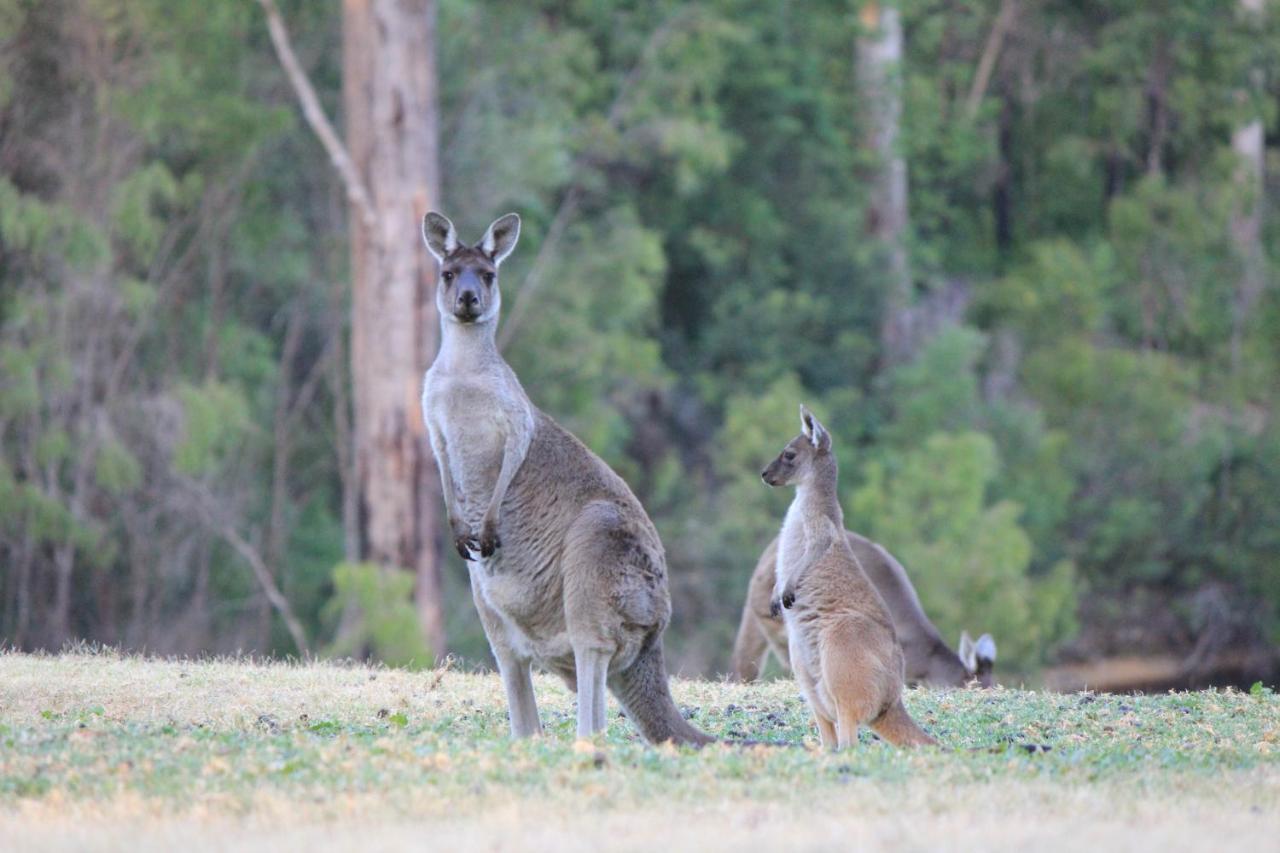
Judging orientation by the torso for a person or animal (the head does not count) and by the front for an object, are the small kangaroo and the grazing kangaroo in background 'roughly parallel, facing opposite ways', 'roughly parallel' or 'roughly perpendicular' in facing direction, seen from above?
roughly parallel, facing opposite ways

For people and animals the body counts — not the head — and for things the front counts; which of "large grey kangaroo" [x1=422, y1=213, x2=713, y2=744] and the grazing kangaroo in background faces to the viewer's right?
the grazing kangaroo in background

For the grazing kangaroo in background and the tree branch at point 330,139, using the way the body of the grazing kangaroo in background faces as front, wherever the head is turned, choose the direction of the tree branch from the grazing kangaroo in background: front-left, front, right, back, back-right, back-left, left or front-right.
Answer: back-left

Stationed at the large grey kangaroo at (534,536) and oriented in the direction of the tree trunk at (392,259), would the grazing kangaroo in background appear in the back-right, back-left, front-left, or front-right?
front-right

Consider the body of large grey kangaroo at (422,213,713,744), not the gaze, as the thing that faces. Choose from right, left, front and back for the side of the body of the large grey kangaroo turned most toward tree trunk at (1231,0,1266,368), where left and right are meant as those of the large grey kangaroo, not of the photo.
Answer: back

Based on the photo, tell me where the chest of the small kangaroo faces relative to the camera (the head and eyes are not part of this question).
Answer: to the viewer's left

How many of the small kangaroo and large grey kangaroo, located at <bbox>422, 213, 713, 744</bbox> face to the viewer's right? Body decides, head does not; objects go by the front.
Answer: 0

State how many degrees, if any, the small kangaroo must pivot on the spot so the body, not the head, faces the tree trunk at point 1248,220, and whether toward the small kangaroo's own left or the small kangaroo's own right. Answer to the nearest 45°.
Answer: approximately 90° to the small kangaroo's own right

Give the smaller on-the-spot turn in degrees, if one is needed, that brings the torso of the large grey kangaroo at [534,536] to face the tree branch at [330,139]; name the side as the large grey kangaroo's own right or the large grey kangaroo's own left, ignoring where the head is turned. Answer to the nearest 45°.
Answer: approximately 135° to the large grey kangaroo's own right

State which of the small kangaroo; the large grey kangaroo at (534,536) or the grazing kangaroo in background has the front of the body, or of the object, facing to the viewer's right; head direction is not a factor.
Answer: the grazing kangaroo in background

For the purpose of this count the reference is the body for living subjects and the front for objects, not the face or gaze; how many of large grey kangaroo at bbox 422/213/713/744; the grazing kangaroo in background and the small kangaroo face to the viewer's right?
1

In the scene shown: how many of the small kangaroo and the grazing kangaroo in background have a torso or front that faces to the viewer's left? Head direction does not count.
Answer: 1

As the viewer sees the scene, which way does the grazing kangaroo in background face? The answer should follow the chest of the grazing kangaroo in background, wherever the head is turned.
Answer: to the viewer's right
